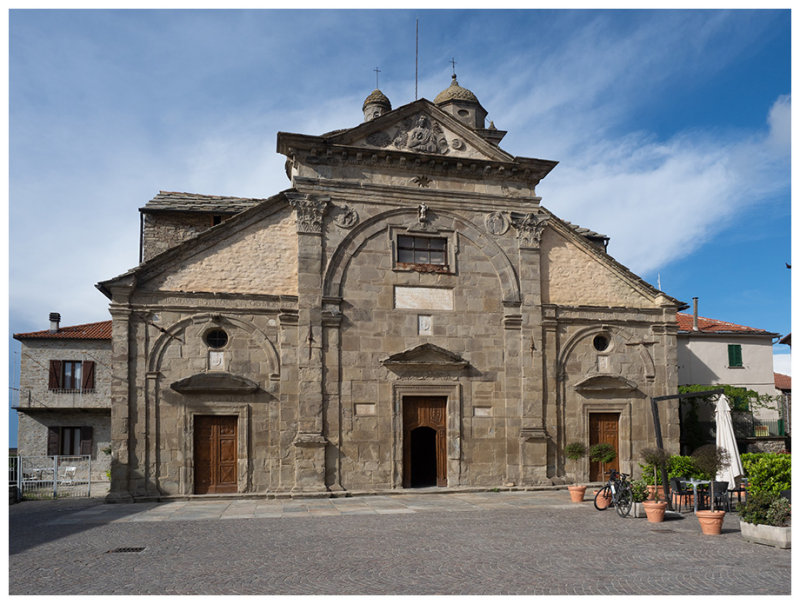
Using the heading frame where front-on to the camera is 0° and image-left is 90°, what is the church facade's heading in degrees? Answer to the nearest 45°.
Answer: approximately 0°

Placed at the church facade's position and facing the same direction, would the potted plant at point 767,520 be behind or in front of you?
in front

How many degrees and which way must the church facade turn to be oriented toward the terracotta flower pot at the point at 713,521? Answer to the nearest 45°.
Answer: approximately 45° to its left

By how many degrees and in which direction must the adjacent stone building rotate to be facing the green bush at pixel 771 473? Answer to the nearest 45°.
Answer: approximately 45° to its left

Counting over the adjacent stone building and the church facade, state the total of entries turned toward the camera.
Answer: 2

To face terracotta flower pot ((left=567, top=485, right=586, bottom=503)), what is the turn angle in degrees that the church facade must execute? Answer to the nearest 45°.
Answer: approximately 45° to its left
